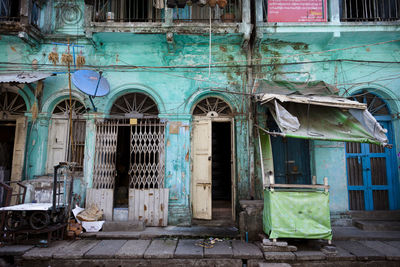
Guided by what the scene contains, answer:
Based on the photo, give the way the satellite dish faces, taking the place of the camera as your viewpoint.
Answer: facing the viewer and to the right of the viewer

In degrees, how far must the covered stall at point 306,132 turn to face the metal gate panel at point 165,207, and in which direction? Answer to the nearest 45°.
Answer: approximately 90° to its right

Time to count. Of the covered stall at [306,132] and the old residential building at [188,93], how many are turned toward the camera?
2

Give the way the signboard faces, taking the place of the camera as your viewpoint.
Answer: facing the viewer

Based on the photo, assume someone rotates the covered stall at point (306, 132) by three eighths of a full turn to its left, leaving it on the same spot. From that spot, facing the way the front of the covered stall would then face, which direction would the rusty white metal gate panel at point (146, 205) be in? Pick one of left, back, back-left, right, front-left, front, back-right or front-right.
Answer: back-left

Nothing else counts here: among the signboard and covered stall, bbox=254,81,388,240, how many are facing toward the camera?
2

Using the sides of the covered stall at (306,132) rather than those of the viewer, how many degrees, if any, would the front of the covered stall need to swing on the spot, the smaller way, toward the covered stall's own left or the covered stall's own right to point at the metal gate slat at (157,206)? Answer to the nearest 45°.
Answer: approximately 90° to the covered stall's own right

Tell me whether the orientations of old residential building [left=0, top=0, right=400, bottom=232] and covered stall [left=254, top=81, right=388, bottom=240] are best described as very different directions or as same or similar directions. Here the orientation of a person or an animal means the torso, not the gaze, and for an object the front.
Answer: same or similar directions
